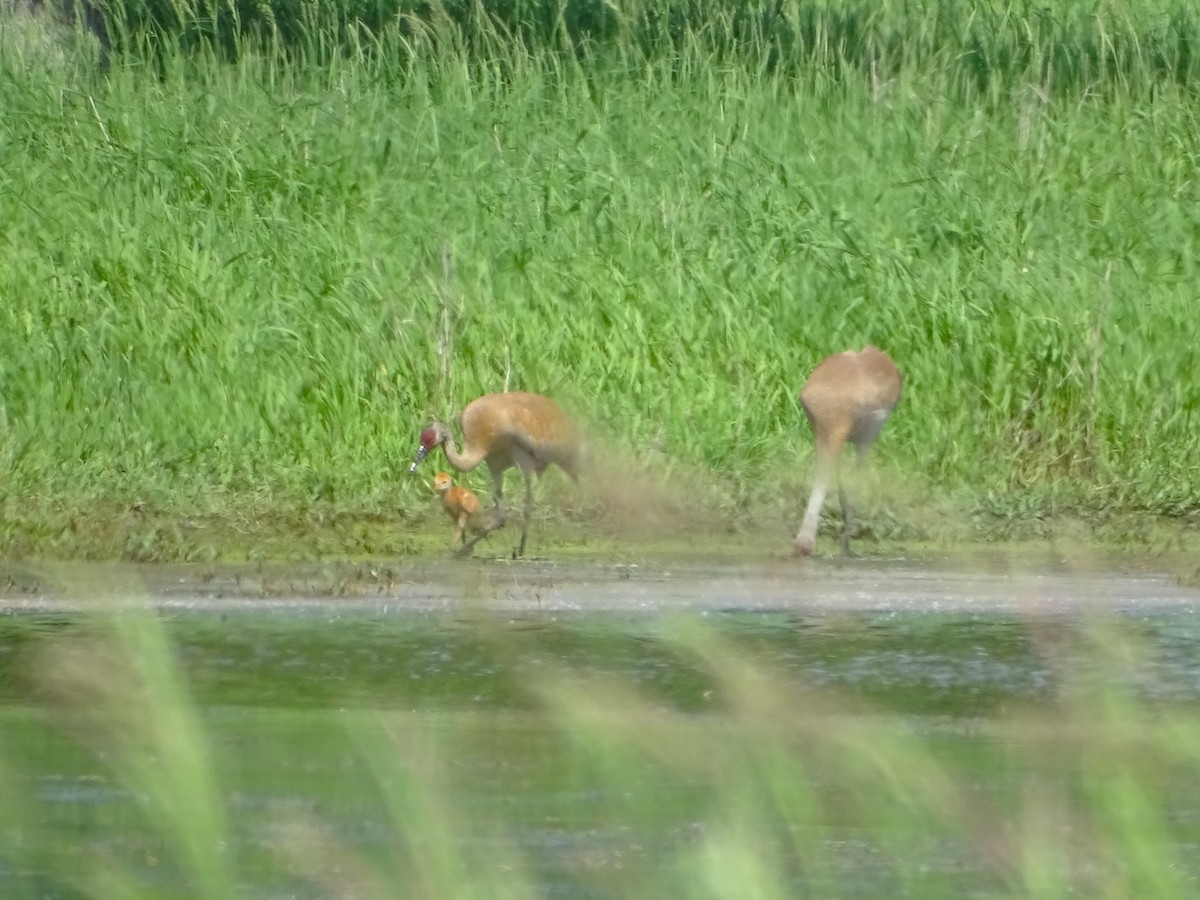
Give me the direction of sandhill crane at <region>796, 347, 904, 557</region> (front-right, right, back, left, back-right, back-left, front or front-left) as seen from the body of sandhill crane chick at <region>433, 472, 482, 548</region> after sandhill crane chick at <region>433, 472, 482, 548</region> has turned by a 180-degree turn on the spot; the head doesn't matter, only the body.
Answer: front

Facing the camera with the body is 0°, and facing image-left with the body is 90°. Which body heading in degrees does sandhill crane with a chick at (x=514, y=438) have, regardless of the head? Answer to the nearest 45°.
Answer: approximately 90°

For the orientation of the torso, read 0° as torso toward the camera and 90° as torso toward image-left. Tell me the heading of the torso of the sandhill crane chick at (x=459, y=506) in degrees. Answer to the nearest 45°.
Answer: approximately 90°
